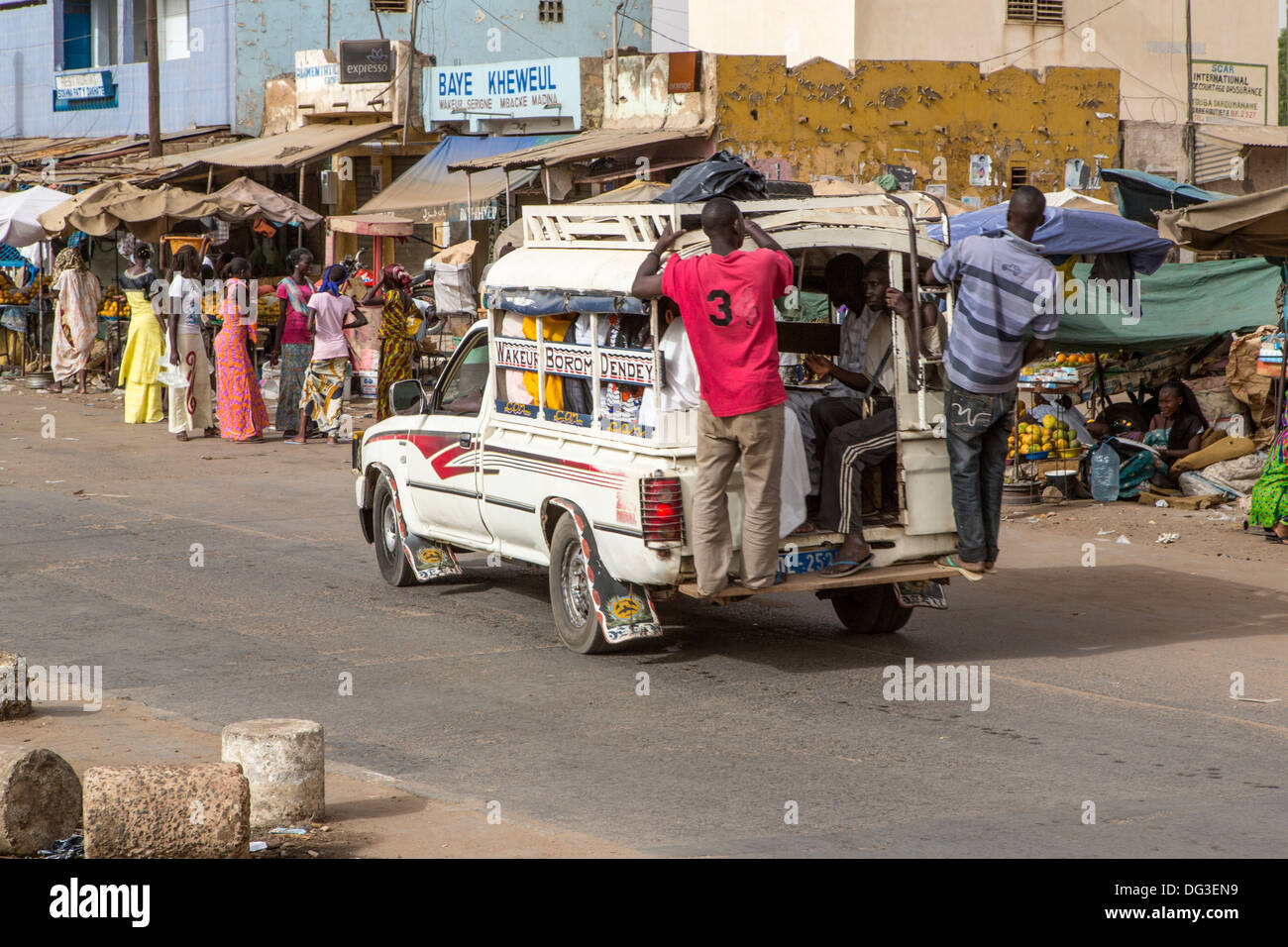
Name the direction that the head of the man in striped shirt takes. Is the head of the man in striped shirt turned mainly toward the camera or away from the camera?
away from the camera

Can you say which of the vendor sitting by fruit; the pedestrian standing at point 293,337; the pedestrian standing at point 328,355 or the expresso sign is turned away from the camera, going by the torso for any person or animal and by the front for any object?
the pedestrian standing at point 328,355

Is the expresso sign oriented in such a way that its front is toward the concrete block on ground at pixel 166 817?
yes

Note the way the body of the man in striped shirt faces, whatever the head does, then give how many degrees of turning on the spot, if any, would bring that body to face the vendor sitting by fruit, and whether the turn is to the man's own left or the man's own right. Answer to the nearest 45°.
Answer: approximately 45° to the man's own right

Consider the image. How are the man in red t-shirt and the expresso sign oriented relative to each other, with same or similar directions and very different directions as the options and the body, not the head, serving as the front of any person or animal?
very different directions

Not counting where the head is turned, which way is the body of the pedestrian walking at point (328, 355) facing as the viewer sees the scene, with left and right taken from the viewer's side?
facing away from the viewer

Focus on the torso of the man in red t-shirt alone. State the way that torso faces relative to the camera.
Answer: away from the camera
